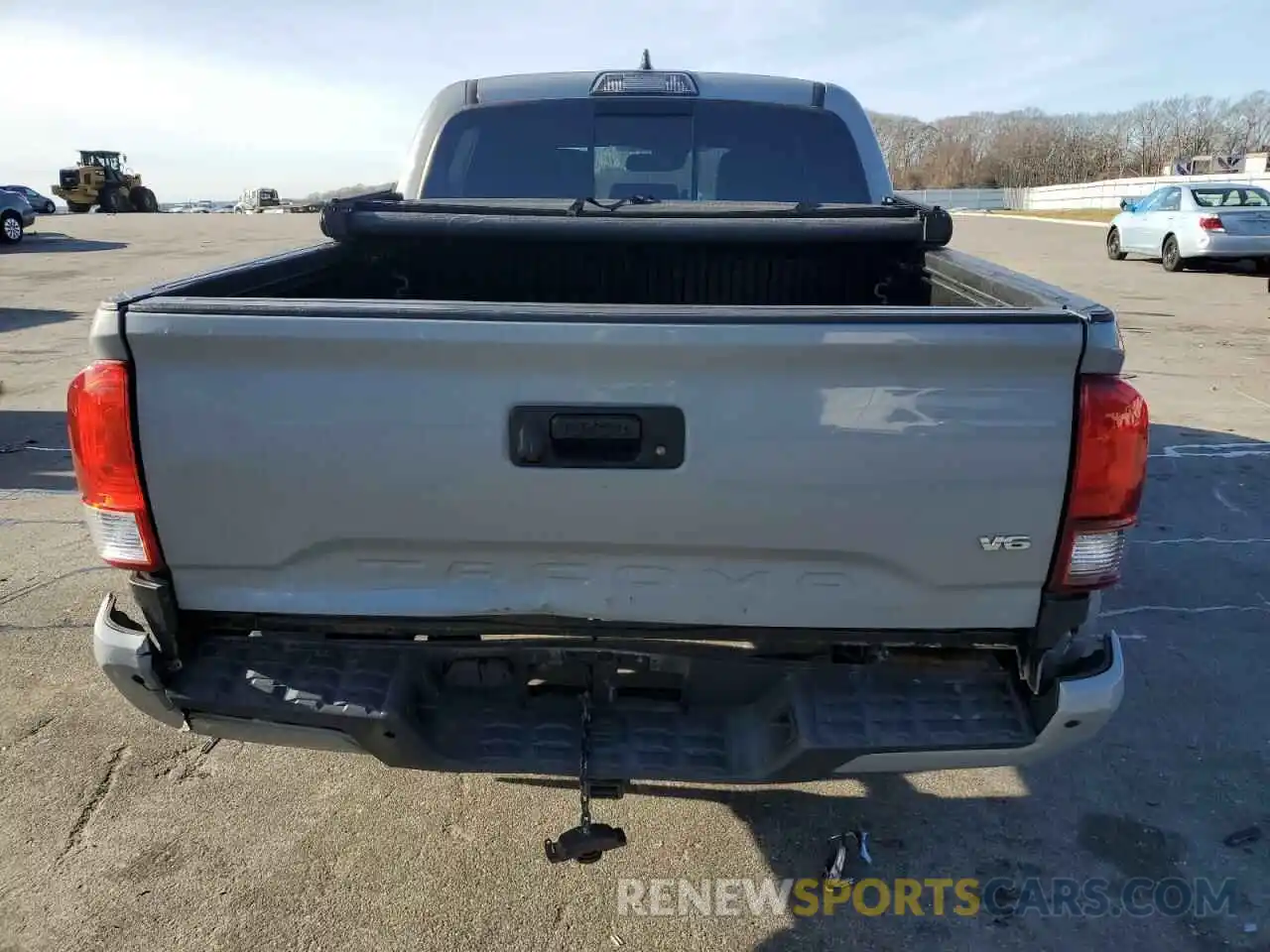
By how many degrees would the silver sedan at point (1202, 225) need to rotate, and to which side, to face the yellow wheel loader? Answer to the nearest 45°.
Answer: approximately 45° to its left

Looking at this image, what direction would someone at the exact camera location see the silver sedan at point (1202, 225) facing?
facing away from the viewer and to the left of the viewer

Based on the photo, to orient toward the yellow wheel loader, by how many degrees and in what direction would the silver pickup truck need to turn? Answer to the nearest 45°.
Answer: approximately 45° to its left

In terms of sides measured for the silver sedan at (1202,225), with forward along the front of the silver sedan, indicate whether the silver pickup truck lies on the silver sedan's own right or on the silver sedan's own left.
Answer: on the silver sedan's own left

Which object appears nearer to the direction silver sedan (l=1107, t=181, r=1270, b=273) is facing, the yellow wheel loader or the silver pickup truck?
the yellow wheel loader

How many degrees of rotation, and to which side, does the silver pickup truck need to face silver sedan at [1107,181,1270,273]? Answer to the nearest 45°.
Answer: approximately 45° to its right

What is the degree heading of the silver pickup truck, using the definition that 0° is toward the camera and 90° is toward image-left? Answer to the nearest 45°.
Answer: approximately 180°
